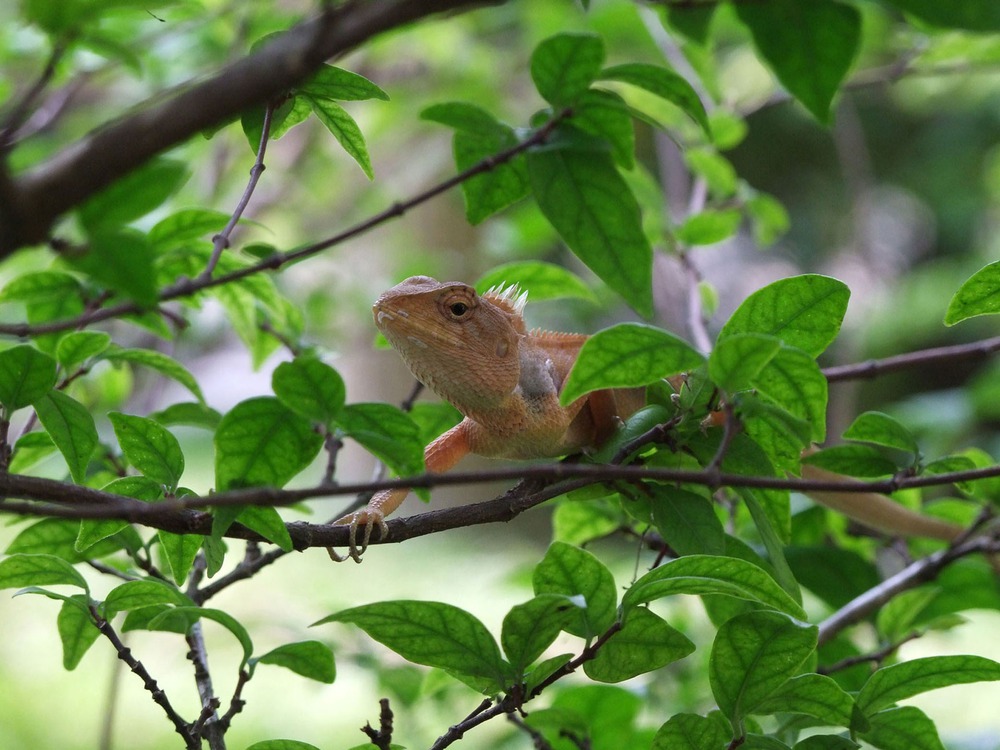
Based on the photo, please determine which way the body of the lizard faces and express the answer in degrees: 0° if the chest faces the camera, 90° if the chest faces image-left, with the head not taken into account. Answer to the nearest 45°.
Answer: approximately 45°
